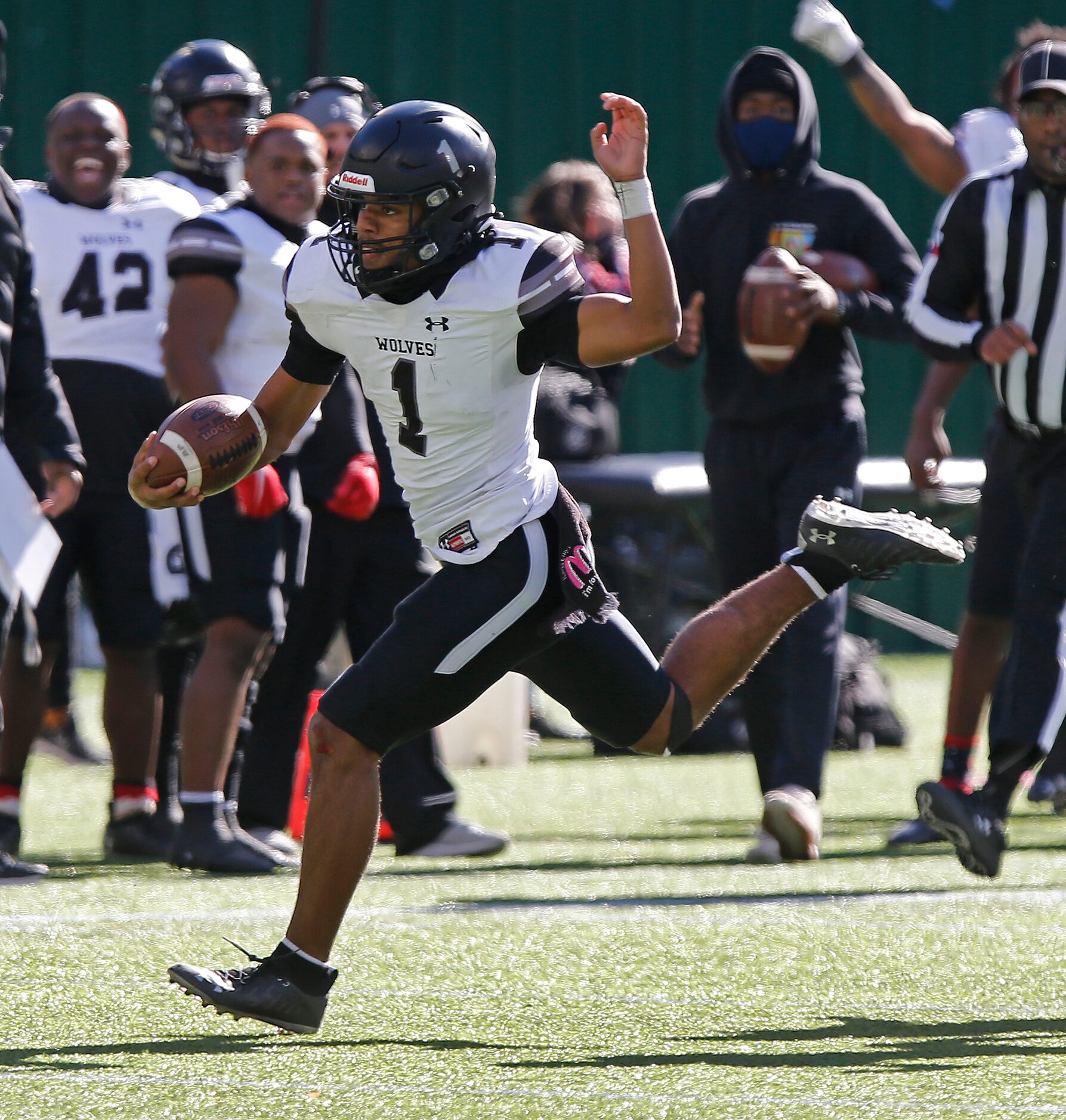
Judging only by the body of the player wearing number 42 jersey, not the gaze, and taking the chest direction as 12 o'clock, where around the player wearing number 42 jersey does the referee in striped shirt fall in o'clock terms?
The referee in striped shirt is roughly at 10 o'clock from the player wearing number 42 jersey.

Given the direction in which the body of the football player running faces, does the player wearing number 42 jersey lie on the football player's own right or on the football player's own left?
on the football player's own right

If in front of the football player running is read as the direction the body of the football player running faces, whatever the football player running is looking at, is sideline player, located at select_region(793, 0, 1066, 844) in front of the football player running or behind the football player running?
behind

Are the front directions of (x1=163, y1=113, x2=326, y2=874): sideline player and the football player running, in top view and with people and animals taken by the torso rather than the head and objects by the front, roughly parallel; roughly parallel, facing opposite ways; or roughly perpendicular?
roughly perpendicular

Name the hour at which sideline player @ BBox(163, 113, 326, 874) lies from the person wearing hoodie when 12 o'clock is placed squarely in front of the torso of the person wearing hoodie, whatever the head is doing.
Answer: The sideline player is roughly at 2 o'clock from the person wearing hoodie.

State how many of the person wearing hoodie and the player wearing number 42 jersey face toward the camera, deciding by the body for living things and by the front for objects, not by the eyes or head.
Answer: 2
